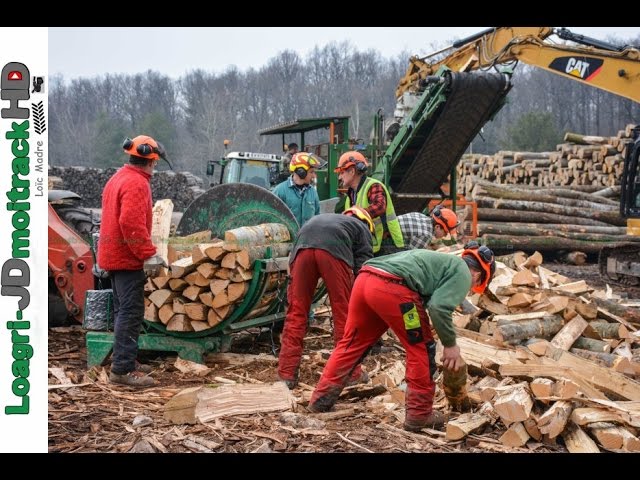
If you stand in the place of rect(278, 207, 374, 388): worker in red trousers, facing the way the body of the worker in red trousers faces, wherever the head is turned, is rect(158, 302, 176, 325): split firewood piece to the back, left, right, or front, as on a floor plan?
left

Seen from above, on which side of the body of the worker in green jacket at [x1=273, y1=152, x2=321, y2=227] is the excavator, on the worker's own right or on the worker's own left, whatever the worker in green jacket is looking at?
on the worker's own left

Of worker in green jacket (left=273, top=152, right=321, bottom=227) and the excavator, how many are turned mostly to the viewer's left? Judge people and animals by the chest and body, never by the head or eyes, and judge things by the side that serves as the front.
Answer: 1

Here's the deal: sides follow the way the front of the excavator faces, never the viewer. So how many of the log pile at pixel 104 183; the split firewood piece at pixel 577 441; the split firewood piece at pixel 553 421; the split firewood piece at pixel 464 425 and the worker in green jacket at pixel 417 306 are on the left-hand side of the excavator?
4

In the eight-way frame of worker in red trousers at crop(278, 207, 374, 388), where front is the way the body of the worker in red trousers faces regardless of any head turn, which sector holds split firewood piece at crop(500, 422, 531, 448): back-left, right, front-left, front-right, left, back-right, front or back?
right

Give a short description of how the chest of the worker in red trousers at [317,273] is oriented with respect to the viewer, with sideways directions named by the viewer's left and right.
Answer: facing away from the viewer and to the right of the viewer

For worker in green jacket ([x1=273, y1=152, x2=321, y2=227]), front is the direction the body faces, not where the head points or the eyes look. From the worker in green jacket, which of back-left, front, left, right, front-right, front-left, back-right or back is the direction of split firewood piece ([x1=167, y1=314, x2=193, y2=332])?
right

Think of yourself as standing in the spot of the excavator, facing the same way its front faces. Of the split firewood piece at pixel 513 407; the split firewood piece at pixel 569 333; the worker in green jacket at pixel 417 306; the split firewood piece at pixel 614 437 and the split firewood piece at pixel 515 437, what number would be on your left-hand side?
5

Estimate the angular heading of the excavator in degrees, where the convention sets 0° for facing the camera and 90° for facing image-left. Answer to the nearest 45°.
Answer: approximately 90°

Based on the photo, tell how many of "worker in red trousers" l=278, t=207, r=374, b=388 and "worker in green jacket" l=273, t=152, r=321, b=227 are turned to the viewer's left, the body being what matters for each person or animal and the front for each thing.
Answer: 0

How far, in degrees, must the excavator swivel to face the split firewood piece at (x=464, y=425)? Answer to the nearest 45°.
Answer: approximately 90° to its left

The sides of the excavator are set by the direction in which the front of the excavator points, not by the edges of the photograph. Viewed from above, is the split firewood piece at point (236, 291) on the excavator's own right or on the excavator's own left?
on the excavator's own left

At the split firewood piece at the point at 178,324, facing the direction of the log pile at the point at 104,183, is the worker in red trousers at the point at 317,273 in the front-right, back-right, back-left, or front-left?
back-right

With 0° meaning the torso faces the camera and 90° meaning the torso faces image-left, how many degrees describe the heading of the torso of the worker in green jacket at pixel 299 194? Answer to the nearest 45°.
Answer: approximately 315°
